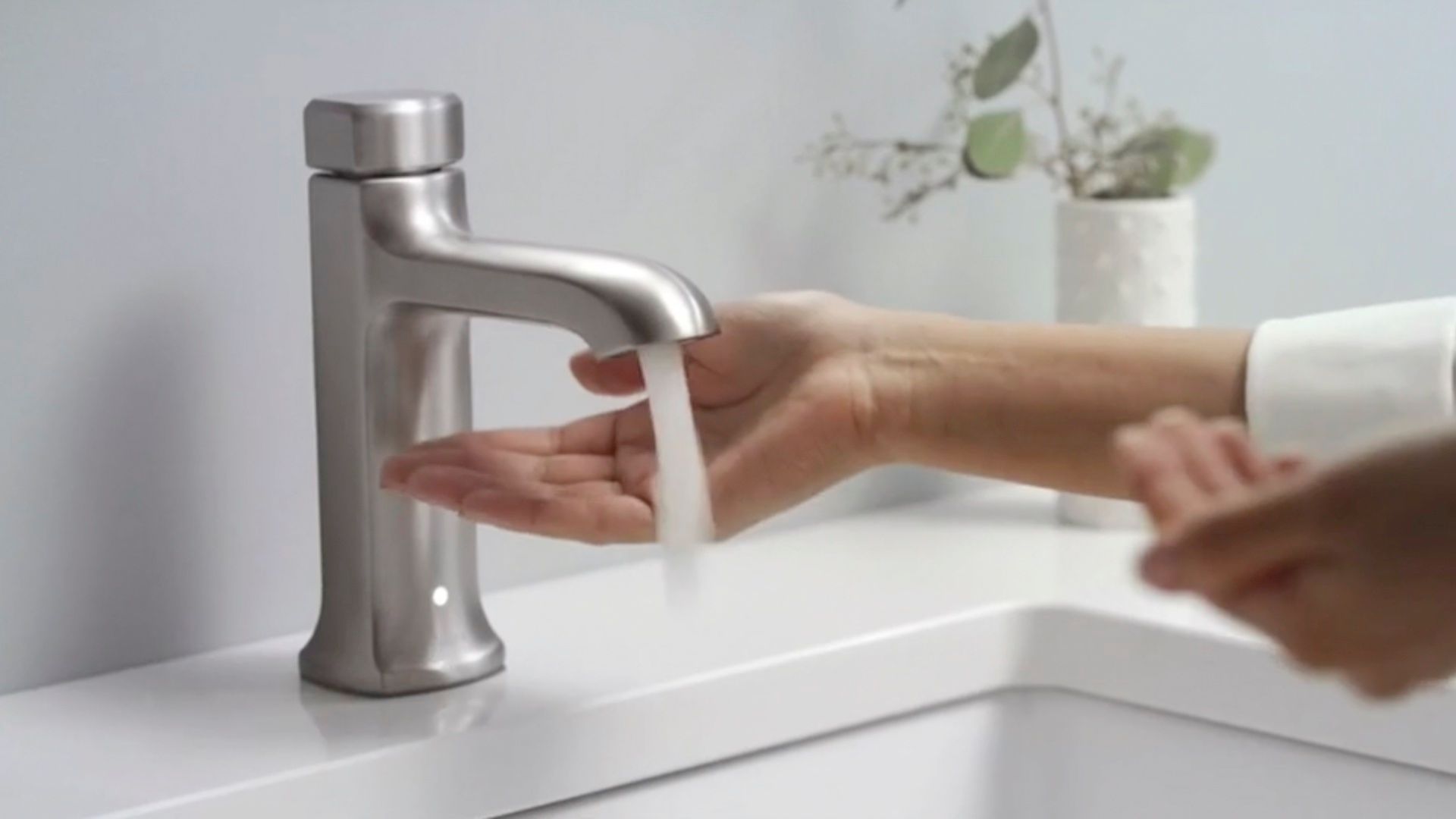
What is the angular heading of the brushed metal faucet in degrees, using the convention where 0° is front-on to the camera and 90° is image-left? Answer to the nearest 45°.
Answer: approximately 315°

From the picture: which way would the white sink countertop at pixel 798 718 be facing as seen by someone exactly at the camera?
facing the viewer and to the right of the viewer
